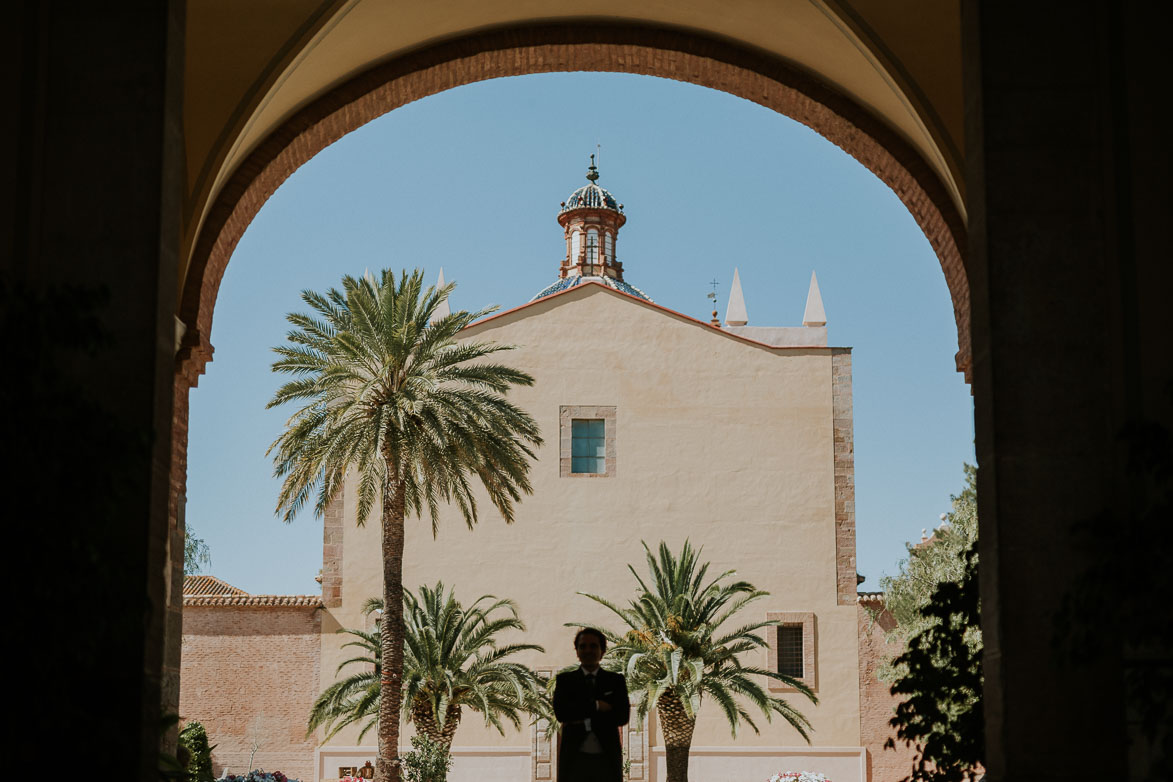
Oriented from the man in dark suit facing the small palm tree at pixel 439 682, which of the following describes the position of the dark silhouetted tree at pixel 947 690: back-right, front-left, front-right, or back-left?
back-right

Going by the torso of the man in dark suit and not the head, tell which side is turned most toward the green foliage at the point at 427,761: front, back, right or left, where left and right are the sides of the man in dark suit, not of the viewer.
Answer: back

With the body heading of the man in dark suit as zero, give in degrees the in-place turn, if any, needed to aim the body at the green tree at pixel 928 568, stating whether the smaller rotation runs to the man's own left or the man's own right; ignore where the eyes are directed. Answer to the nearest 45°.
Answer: approximately 180°

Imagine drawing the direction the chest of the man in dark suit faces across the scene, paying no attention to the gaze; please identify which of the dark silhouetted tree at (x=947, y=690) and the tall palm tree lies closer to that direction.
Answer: the dark silhouetted tree

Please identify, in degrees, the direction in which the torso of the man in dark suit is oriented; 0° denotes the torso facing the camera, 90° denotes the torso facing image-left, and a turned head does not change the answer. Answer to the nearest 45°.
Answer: approximately 0°

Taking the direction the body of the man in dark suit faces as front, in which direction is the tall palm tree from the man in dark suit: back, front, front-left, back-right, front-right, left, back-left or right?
back

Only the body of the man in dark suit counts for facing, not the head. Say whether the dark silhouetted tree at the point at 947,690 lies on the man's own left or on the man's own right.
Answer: on the man's own left

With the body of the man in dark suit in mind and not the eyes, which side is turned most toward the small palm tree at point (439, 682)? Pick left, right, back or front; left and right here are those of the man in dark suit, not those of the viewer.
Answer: back

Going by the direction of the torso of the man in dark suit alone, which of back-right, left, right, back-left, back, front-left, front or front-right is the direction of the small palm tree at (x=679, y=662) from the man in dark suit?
back
